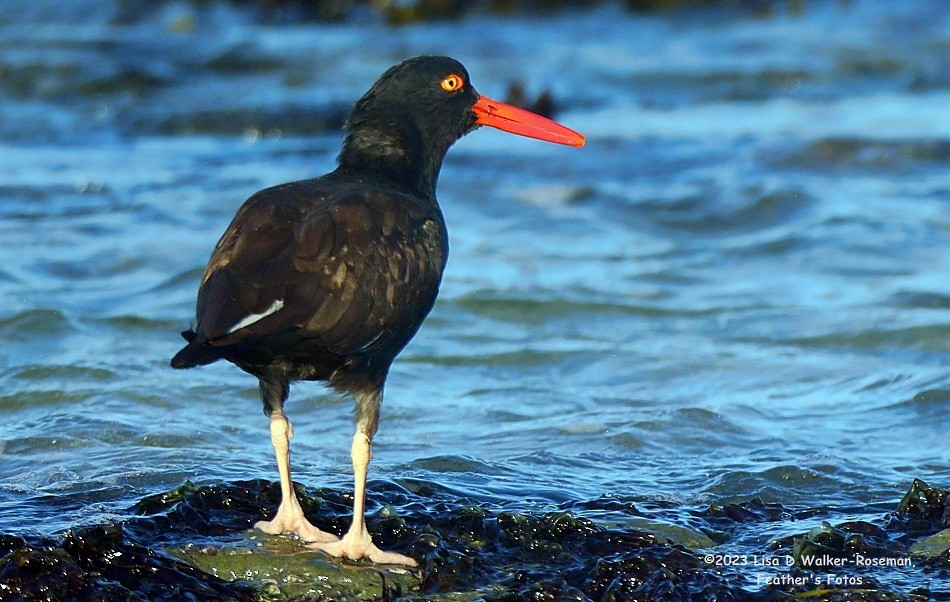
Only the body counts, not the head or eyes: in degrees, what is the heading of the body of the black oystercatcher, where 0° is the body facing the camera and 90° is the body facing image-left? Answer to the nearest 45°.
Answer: approximately 225°
